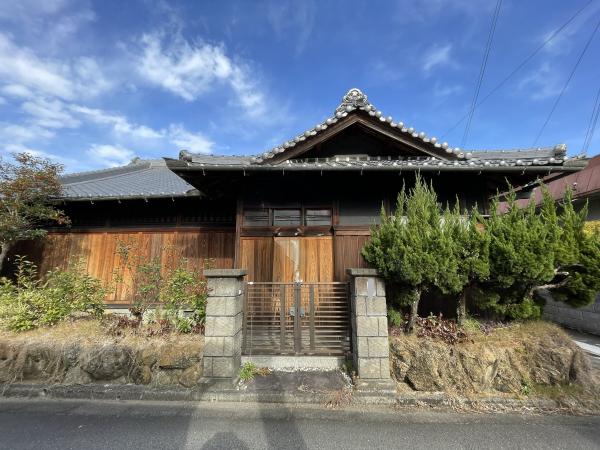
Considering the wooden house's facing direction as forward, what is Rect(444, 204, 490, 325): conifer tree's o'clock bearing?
The conifer tree is roughly at 10 o'clock from the wooden house.

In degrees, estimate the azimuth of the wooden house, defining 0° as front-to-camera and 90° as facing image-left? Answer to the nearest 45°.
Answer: approximately 0°
